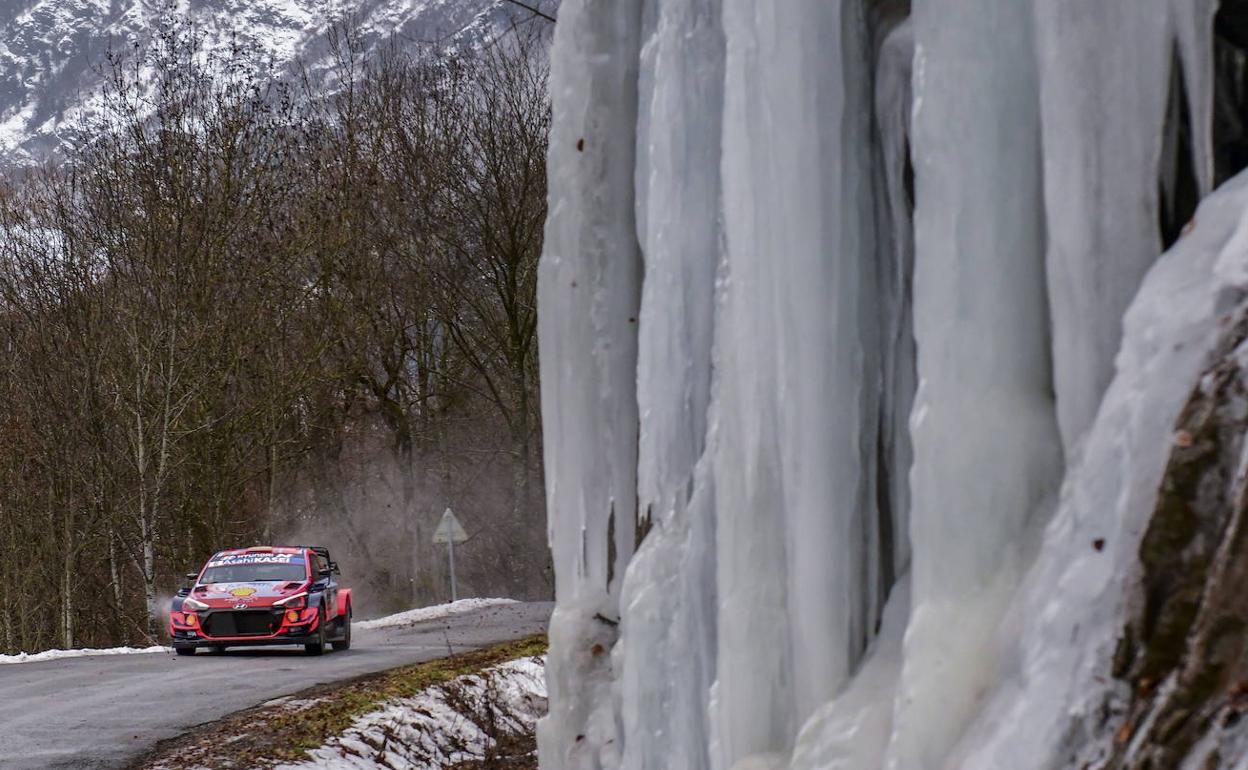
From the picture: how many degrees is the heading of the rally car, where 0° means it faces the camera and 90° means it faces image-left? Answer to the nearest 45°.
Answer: approximately 0°
